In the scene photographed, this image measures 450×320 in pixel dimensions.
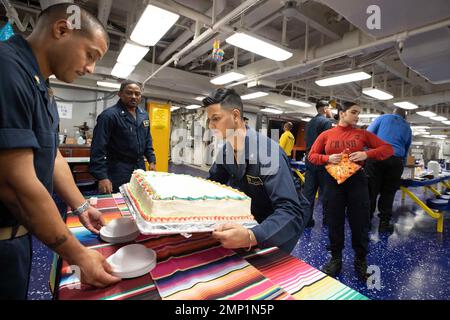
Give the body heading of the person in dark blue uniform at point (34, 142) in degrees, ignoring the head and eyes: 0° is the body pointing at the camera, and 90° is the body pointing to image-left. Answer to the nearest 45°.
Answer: approximately 270°

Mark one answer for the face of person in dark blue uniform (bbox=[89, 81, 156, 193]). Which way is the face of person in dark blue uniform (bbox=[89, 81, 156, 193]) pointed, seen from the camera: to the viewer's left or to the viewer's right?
to the viewer's right

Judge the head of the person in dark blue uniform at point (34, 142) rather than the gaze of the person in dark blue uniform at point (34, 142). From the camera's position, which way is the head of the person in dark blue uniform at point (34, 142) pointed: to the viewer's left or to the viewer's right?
to the viewer's right

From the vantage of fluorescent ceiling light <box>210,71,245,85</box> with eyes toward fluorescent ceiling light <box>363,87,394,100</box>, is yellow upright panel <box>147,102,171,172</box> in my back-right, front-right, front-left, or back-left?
back-left

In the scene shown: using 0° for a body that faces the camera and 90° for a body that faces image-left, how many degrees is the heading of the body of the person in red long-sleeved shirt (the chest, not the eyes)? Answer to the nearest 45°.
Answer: approximately 0°

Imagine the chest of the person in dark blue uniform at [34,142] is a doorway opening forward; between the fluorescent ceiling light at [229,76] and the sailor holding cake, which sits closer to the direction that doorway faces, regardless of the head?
the sailor holding cake

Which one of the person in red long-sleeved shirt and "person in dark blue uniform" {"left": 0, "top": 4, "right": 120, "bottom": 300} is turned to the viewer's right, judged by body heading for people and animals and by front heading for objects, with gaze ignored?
the person in dark blue uniform
